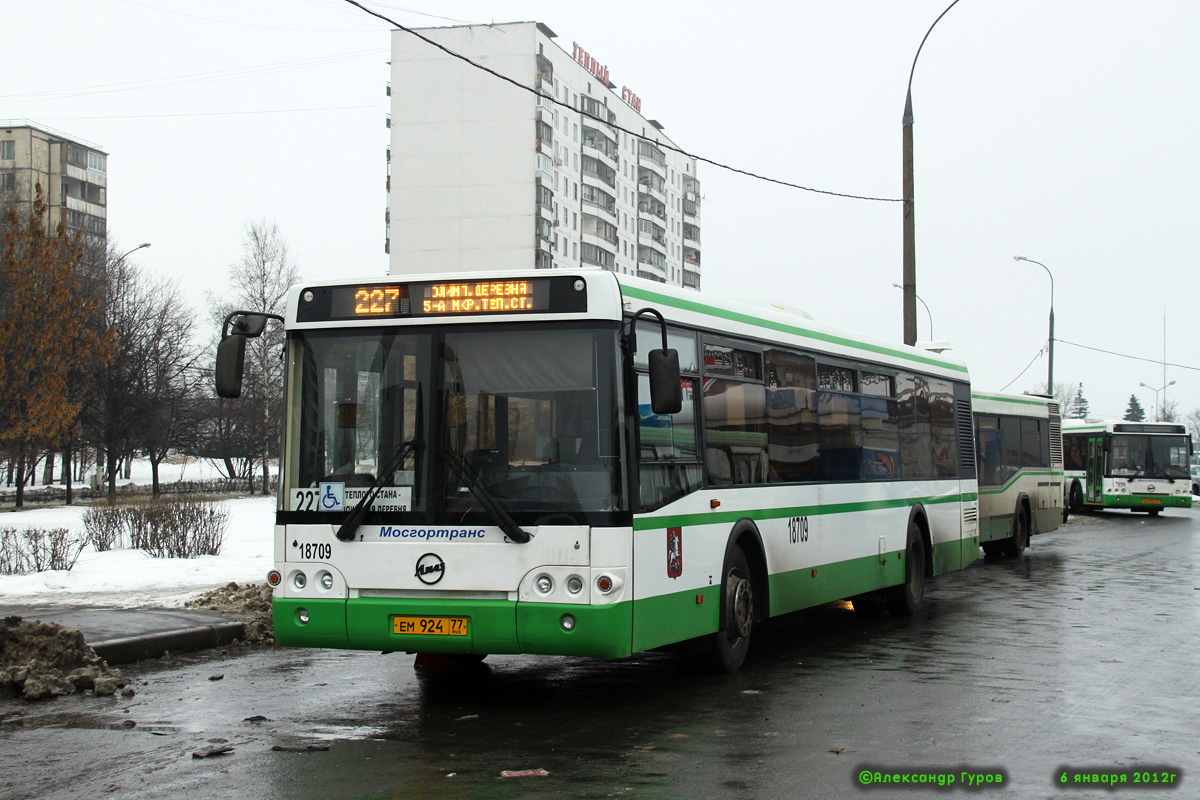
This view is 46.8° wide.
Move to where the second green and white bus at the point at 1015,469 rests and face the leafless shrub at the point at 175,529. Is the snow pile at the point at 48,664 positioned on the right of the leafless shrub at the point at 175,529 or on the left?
left

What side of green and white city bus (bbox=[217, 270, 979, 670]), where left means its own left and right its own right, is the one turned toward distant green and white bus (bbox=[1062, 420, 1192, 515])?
back

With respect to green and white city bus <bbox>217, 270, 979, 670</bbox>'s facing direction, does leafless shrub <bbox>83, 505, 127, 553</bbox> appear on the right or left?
on its right

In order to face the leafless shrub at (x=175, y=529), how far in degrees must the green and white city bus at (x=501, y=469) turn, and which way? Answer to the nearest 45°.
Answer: approximately 90° to its right

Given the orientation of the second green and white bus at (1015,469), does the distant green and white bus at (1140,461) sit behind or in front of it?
behind

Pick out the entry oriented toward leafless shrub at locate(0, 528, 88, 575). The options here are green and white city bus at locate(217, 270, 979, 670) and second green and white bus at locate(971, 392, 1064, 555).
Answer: the second green and white bus

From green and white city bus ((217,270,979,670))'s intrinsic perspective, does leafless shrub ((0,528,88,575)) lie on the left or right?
on its right

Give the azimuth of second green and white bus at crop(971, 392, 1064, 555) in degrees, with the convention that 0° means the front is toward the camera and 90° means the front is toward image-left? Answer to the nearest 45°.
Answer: approximately 45°

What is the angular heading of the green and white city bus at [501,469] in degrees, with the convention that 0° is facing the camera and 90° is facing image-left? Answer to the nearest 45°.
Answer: approximately 45°

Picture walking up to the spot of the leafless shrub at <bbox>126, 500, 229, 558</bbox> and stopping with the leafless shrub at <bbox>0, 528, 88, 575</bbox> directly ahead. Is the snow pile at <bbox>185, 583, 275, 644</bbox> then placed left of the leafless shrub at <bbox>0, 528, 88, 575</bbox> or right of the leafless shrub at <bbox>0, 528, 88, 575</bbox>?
left

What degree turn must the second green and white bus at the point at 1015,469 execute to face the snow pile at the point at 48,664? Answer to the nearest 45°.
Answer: approximately 45° to its left
